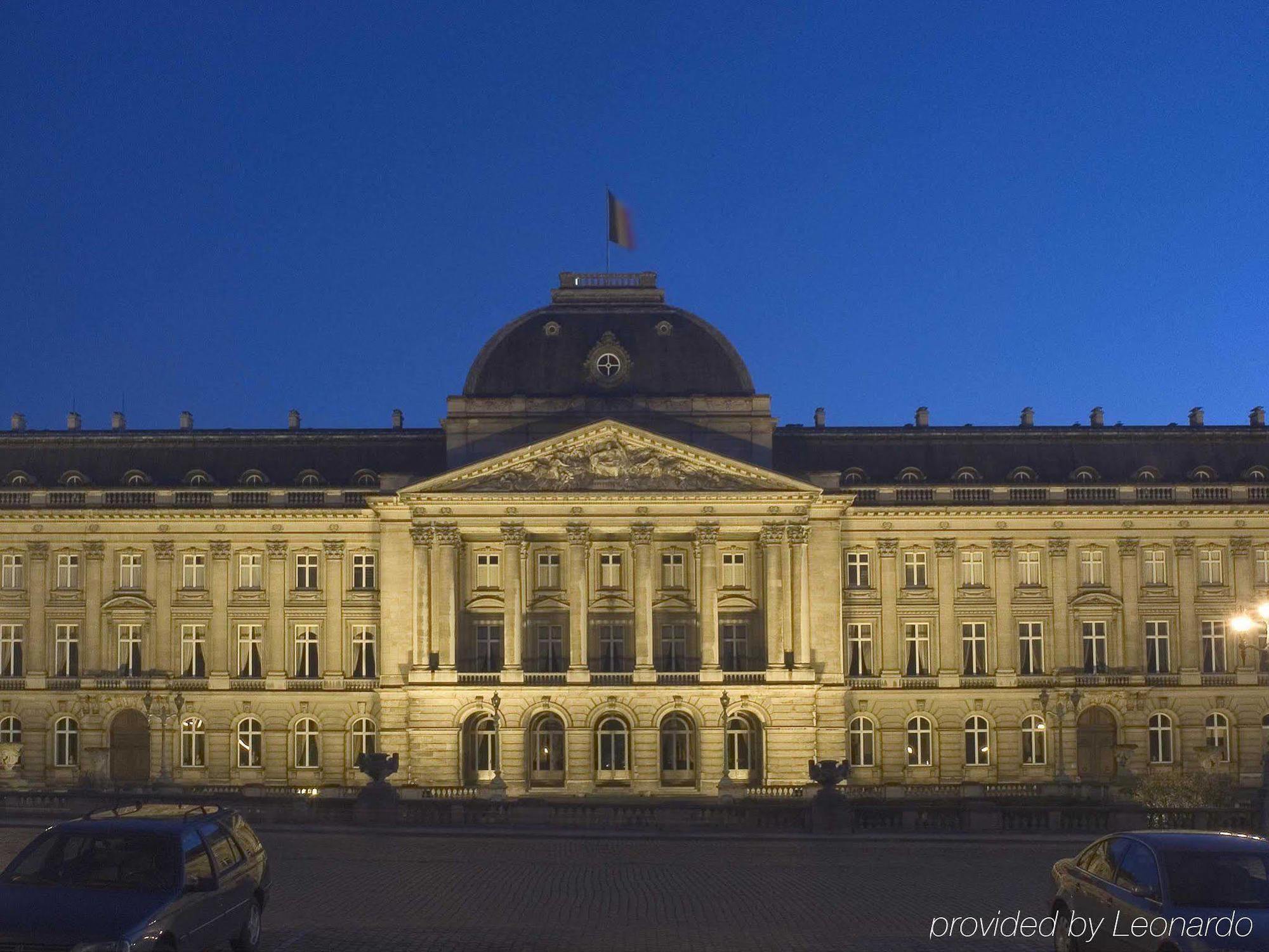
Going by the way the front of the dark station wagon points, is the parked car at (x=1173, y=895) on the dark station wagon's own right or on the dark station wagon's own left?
on the dark station wagon's own left

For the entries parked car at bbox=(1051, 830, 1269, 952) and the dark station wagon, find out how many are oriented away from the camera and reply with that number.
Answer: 0

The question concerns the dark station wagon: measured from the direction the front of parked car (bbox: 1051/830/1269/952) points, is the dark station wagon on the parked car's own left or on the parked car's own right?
on the parked car's own right

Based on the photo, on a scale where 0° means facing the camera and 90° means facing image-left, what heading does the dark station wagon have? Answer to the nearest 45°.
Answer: approximately 45°
